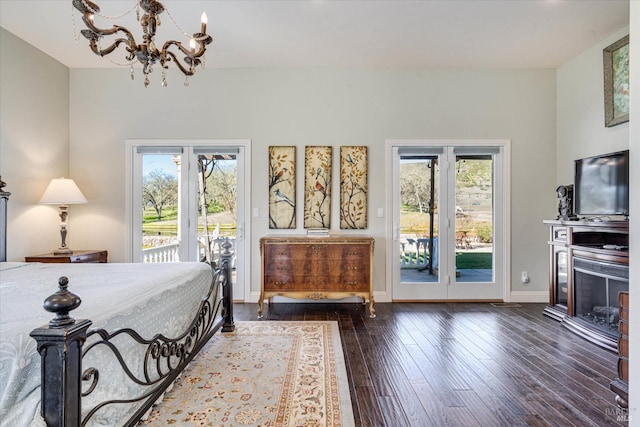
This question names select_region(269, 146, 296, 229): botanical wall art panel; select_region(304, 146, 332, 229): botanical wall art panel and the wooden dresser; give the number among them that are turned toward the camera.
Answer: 3

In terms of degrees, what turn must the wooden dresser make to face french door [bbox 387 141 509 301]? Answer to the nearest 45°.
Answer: approximately 90° to its left

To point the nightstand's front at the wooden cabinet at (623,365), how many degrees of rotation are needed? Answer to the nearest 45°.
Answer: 0° — it already faces it

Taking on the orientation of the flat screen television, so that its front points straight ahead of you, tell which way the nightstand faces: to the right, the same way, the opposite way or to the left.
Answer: the opposite way

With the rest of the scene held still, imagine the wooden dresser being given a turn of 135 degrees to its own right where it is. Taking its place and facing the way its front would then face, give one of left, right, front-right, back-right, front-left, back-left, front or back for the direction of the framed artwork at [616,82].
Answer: back-right

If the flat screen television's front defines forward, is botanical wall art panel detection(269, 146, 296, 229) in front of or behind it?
in front

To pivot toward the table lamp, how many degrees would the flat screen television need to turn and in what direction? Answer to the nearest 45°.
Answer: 0° — it already faces it

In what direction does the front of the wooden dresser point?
toward the camera

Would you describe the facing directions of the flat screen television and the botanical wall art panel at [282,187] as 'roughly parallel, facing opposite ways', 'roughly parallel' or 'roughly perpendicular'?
roughly perpendicular

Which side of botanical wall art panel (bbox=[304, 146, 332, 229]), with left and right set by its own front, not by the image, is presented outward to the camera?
front

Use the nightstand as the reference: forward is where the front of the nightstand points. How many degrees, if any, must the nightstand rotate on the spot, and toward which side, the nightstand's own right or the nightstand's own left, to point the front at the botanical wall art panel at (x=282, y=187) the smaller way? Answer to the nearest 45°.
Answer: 0° — it already faces it

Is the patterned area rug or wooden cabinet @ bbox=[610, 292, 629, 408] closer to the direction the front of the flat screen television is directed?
the patterned area rug

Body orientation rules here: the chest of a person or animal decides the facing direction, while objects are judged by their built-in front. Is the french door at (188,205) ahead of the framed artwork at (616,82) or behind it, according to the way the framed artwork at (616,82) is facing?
ahead

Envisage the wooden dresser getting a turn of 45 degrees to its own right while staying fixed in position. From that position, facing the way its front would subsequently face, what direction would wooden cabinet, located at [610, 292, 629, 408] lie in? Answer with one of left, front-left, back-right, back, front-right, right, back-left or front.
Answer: left
